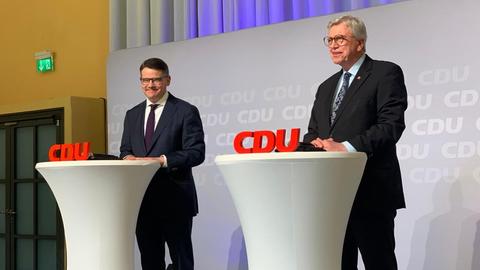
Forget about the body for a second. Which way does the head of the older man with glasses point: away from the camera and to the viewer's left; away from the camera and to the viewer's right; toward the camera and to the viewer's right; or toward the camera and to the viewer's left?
toward the camera and to the viewer's left

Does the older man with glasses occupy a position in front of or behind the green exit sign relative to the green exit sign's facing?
in front

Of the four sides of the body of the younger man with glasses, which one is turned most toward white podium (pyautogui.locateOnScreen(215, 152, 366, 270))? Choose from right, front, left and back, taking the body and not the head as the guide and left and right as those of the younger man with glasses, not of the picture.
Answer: left

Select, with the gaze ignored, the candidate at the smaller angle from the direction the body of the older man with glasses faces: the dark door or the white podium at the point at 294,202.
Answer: the white podium

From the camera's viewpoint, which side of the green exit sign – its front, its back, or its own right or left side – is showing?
front

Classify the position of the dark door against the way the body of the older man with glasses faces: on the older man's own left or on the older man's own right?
on the older man's own right

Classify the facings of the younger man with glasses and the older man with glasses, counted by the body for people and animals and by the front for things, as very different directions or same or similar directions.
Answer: same or similar directions

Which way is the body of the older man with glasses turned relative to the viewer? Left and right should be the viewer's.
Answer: facing the viewer and to the left of the viewer
